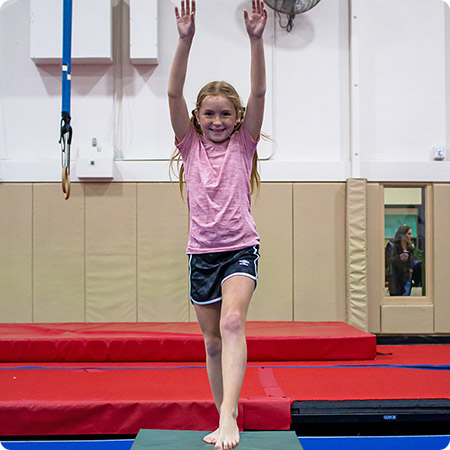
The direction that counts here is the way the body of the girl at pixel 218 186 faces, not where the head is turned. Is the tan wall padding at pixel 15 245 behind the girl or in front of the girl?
behind

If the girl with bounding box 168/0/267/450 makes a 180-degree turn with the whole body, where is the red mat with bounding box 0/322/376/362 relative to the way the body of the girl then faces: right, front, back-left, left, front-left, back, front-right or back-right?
front

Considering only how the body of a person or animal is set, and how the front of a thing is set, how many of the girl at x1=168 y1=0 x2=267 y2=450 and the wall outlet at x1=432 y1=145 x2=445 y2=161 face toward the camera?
2

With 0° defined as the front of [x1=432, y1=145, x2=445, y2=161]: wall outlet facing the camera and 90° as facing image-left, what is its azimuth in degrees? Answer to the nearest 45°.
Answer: approximately 0°

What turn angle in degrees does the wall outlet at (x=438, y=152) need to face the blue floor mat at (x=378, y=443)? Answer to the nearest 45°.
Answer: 0° — it already faces it

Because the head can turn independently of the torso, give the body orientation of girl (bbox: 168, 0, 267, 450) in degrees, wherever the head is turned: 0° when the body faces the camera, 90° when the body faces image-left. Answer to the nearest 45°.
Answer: approximately 0°
